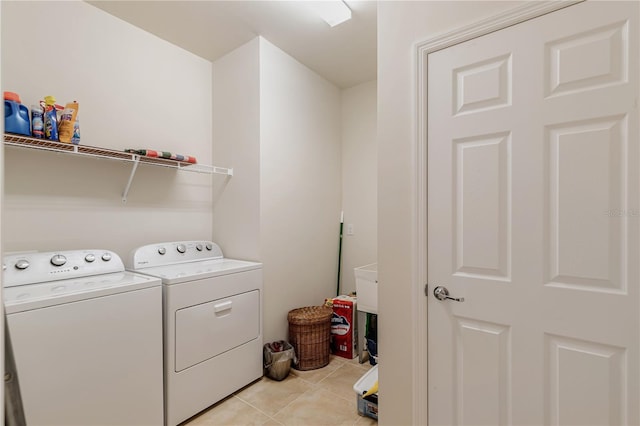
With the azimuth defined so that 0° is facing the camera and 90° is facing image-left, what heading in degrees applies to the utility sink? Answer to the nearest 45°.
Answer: approximately 45°

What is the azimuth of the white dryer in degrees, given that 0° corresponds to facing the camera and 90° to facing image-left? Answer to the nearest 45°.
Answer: approximately 315°
